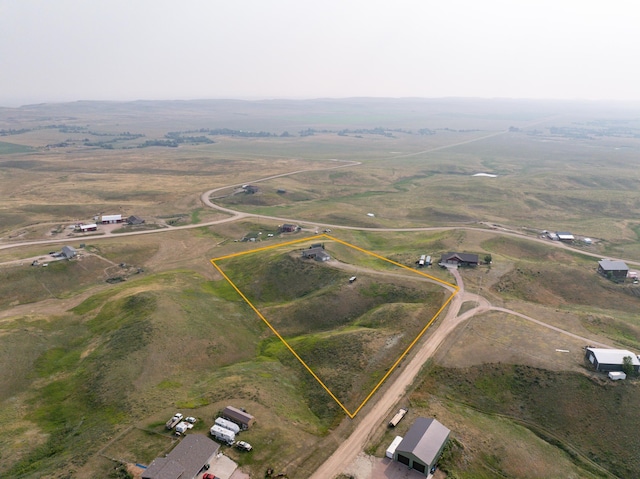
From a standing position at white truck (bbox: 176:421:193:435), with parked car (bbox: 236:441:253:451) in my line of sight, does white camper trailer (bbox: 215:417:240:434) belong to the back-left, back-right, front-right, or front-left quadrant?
front-left

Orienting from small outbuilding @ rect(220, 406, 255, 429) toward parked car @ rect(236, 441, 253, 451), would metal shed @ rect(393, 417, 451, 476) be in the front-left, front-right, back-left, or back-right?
front-left

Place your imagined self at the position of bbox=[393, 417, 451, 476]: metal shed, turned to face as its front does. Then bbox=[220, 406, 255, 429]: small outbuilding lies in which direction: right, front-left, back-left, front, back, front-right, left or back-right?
front-right

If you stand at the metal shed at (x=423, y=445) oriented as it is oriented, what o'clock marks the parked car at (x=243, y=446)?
The parked car is roughly at 1 o'clock from the metal shed.

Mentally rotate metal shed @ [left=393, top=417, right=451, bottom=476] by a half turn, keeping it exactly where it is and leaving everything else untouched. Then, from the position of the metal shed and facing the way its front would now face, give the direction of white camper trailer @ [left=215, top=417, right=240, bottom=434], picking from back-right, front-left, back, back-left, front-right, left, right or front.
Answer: back-left

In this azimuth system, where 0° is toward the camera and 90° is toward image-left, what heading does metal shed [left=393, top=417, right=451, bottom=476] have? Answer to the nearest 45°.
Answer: approximately 45°

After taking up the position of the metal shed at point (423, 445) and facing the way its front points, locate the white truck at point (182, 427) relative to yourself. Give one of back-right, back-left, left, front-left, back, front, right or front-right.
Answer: front-right
